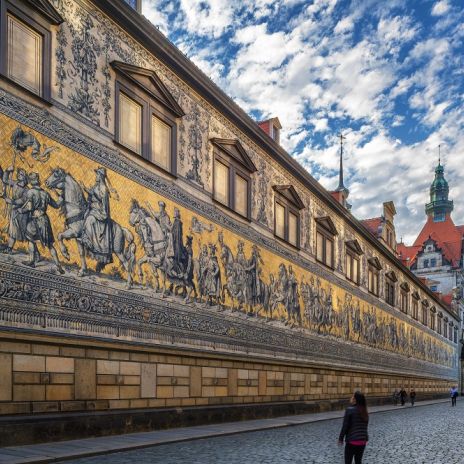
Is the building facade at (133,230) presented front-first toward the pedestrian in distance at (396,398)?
no

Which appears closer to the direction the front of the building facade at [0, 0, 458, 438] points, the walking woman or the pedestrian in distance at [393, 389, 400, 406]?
the walking woman

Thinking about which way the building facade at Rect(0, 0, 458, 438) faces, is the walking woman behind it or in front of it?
in front

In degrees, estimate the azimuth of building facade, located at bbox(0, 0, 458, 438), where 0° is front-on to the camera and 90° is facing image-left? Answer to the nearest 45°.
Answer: approximately 315°
